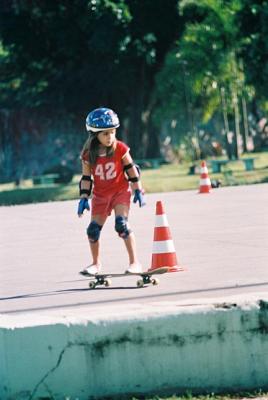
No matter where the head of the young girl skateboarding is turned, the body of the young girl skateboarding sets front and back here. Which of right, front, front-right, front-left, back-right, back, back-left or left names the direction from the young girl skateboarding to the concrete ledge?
front

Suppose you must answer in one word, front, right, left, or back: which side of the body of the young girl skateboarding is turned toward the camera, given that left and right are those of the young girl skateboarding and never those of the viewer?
front

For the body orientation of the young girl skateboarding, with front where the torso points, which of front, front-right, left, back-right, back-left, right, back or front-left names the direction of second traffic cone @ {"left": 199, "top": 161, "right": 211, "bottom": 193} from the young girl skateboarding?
back
